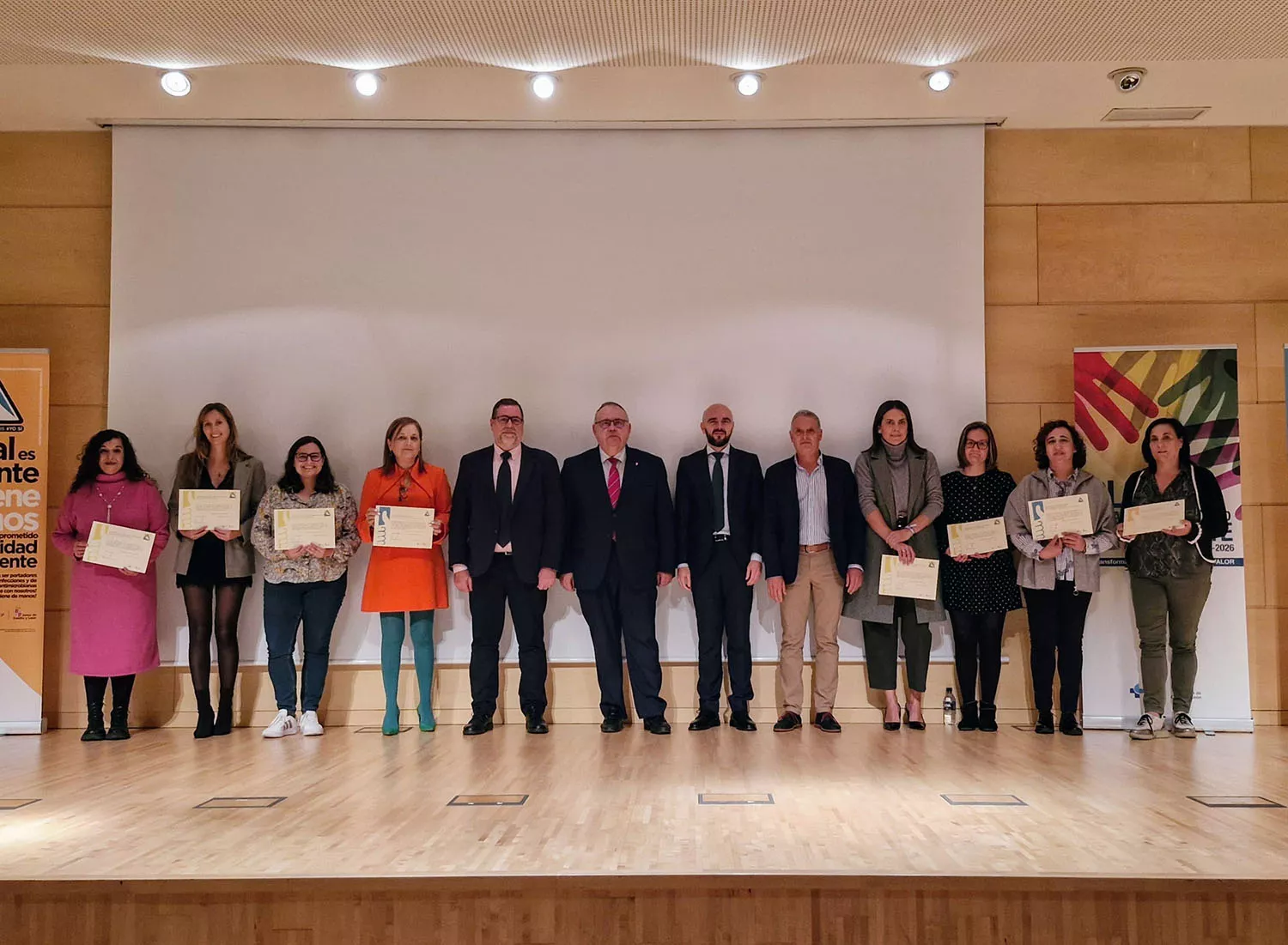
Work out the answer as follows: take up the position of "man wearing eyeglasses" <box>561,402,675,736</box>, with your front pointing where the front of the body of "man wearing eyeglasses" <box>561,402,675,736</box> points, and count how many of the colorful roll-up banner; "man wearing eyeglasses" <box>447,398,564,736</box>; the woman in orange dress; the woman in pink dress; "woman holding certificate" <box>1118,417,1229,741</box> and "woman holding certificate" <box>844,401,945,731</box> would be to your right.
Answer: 3

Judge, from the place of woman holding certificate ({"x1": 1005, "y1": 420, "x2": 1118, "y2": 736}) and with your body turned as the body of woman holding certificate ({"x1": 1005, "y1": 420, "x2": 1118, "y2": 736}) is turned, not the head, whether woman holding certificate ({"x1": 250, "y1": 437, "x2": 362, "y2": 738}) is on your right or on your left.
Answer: on your right

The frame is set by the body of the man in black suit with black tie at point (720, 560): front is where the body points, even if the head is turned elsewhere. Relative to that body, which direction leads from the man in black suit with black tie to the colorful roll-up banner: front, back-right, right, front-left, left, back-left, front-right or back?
left

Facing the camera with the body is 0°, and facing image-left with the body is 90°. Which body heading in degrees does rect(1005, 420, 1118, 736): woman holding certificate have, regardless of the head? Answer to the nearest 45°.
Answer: approximately 0°

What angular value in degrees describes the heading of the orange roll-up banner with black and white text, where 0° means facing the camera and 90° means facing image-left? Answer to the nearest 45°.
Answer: approximately 0°

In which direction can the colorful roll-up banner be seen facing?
toward the camera

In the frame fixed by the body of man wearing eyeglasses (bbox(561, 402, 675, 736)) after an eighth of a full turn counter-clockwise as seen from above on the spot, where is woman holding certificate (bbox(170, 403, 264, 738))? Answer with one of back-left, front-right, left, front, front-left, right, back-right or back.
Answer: back-right

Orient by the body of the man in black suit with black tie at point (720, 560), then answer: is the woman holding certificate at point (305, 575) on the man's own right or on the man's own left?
on the man's own right

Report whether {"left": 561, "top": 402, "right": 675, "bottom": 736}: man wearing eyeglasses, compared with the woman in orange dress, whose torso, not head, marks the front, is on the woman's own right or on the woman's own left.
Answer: on the woman's own left

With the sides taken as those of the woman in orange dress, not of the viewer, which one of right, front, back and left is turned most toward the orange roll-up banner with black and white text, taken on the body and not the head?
right

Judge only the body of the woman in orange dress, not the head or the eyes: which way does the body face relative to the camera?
toward the camera

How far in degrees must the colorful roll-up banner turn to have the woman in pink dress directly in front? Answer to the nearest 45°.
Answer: approximately 45° to its right

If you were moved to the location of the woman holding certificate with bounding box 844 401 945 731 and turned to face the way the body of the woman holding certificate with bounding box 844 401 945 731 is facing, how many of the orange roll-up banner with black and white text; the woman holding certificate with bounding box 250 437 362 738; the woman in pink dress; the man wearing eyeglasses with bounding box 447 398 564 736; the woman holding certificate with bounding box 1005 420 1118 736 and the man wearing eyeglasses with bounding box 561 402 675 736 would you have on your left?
1
